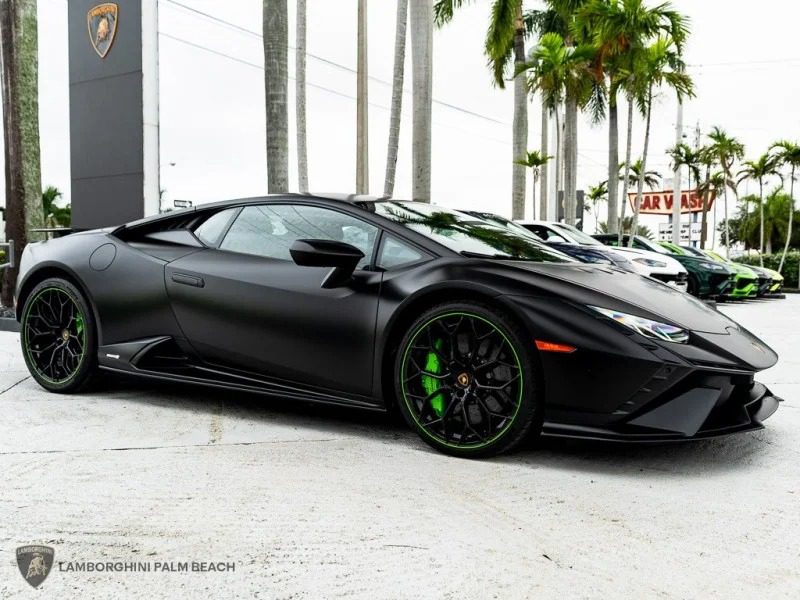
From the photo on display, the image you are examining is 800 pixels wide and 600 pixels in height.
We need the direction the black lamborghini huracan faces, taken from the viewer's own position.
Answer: facing the viewer and to the right of the viewer

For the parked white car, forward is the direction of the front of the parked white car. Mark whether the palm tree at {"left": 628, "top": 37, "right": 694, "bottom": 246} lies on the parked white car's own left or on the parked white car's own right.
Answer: on the parked white car's own left

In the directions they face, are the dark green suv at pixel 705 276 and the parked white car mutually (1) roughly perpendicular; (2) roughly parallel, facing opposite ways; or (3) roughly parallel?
roughly parallel

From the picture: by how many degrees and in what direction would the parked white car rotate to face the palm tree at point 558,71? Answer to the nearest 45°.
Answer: approximately 135° to its left

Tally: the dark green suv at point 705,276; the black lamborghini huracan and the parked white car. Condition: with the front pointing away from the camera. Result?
0

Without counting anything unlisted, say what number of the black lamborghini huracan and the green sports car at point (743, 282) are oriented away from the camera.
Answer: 0

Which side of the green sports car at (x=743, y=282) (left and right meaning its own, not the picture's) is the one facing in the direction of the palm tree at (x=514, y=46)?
back

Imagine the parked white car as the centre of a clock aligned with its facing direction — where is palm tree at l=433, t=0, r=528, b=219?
The palm tree is roughly at 7 o'clock from the parked white car.

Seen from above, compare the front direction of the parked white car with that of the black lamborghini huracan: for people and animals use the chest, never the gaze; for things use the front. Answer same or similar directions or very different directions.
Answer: same or similar directions
